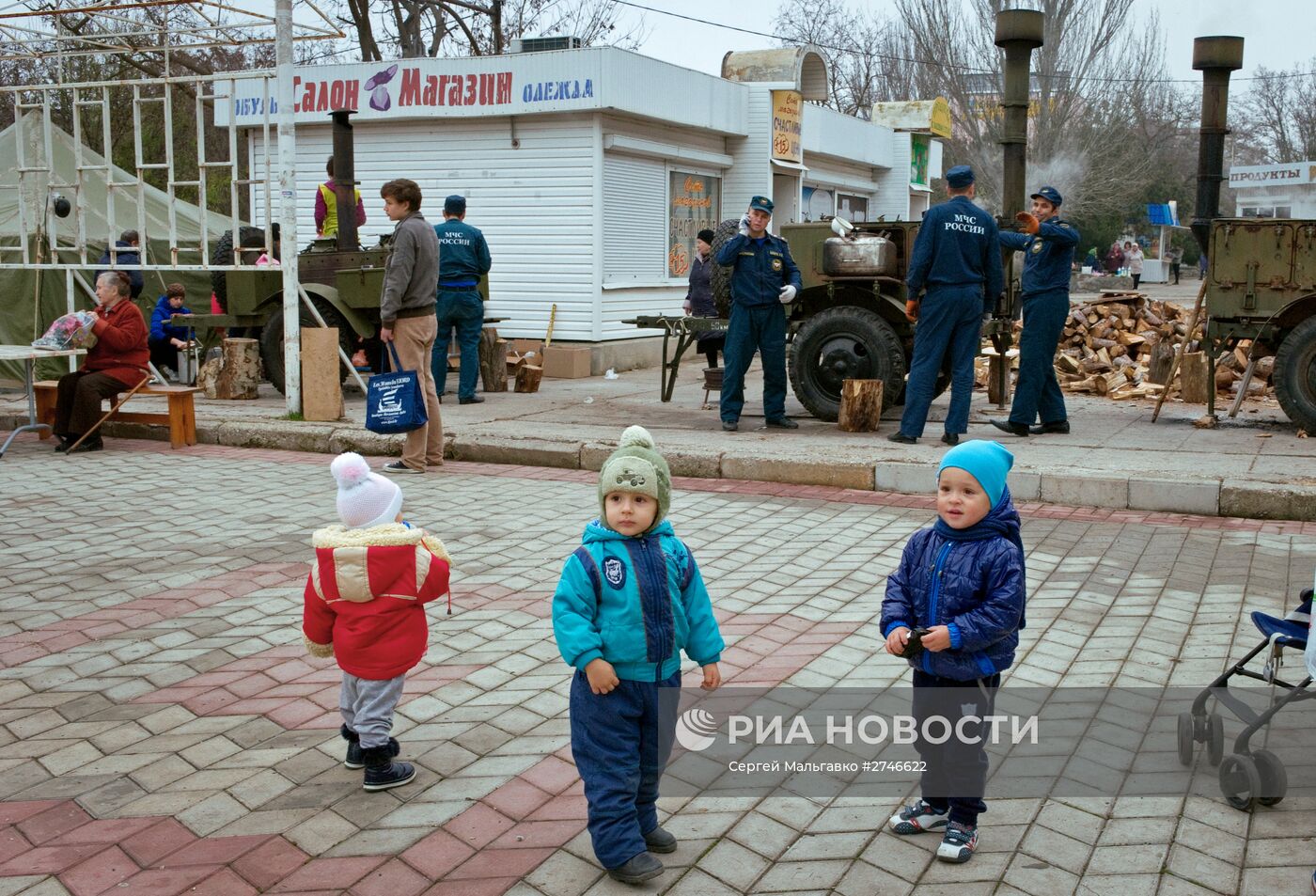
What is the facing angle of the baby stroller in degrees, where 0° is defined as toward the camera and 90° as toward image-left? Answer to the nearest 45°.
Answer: approximately 45°

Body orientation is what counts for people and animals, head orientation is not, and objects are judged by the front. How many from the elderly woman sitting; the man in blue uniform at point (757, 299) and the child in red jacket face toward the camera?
1

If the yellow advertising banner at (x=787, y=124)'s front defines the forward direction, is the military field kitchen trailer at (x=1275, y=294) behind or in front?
in front

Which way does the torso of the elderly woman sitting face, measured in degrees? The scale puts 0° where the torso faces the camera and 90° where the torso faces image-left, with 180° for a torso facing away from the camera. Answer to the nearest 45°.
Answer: approximately 90°

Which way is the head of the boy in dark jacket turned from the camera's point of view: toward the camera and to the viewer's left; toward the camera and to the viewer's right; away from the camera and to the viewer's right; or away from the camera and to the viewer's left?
toward the camera and to the viewer's left

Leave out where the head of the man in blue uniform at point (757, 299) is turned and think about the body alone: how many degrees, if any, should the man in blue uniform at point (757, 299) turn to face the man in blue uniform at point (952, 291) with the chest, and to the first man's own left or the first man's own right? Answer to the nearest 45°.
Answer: approximately 45° to the first man's own left

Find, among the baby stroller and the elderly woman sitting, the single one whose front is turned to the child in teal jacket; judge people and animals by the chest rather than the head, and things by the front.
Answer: the baby stroller

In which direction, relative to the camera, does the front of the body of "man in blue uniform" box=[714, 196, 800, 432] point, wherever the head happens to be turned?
toward the camera

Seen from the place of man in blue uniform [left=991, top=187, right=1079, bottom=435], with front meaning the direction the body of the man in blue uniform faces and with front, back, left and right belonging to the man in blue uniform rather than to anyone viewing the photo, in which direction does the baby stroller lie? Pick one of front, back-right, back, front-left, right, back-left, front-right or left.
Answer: front-left

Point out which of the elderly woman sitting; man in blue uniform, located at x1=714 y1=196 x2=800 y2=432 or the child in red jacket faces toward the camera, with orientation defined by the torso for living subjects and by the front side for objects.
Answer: the man in blue uniform

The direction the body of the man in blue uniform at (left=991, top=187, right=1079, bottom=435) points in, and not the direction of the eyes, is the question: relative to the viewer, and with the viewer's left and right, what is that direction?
facing the viewer and to the left of the viewer

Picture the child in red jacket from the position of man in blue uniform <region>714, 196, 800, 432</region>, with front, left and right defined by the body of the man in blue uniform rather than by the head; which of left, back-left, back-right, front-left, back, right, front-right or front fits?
front

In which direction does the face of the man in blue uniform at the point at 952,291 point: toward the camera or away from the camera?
away from the camera

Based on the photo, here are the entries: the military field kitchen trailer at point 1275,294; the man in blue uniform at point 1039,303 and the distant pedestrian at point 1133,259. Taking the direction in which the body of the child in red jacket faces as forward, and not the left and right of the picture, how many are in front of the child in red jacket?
3

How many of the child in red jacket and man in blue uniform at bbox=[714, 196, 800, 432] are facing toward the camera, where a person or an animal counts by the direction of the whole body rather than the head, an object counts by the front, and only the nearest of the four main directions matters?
1

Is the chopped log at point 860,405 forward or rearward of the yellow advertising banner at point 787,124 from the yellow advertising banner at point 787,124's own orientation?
forward

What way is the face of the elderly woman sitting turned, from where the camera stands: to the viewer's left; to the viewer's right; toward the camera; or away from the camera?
to the viewer's left
